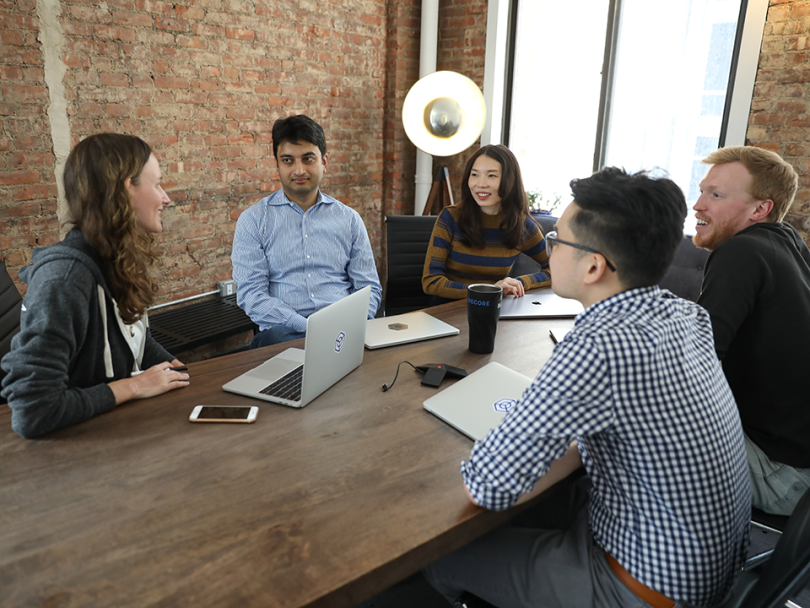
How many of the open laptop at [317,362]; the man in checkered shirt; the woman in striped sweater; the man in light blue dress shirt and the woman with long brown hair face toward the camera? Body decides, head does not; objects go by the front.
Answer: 2

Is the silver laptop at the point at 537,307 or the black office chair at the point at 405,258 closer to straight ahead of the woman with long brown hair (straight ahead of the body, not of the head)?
the silver laptop

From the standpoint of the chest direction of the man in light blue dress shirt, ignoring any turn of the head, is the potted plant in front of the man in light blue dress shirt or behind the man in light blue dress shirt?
behind

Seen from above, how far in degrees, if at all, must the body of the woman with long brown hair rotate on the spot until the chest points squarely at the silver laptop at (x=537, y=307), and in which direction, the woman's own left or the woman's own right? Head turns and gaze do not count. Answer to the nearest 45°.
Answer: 0° — they already face it

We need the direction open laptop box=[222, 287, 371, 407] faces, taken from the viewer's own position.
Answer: facing away from the viewer and to the left of the viewer

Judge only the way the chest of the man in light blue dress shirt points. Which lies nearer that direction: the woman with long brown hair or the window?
the woman with long brown hair

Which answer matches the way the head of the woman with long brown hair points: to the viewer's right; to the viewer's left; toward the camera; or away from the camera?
to the viewer's right

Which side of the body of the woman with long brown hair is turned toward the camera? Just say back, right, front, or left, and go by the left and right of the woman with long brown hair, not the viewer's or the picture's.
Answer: right

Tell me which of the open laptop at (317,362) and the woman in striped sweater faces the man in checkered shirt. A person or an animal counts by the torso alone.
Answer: the woman in striped sweater

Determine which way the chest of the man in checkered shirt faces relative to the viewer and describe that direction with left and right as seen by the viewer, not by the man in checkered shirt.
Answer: facing away from the viewer and to the left of the viewer

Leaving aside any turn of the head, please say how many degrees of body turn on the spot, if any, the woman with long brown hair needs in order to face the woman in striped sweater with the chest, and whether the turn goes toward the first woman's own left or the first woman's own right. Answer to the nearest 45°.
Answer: approximately 45° to the first woman's own left

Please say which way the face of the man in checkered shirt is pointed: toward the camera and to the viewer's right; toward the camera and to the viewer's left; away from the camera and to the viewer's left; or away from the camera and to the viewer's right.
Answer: away from the camera and to the viewer's left

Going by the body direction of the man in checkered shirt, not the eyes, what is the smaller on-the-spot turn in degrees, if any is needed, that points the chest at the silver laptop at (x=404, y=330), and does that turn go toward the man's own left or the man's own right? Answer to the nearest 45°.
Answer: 0° — they already face it

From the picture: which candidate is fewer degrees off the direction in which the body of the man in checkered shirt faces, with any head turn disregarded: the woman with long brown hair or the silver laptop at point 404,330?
the silver laptop
